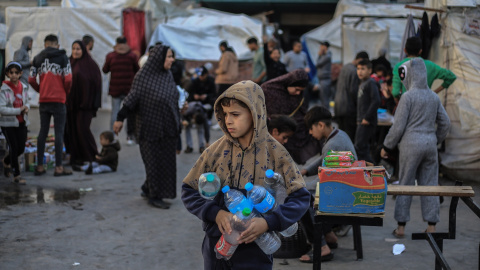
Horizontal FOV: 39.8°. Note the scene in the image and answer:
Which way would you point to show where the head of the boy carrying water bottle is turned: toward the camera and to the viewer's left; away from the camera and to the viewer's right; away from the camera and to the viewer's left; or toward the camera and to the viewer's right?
toward the camera and to the viewer's left

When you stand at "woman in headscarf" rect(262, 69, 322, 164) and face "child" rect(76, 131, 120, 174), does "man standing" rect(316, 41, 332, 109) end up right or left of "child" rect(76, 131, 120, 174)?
right

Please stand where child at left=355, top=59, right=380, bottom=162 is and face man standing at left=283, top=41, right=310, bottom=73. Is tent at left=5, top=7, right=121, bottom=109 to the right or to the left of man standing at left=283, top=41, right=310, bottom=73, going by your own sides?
left

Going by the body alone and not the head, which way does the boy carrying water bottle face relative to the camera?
toward the camera

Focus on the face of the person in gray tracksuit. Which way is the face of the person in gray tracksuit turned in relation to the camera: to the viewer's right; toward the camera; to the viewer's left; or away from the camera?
away from the camera

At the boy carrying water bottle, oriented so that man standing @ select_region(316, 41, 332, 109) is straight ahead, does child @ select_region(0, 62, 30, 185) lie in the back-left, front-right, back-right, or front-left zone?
front-left

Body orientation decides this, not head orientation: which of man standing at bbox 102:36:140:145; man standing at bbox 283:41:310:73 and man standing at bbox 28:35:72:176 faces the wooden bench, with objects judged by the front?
man standing at bbox 283:41:310:73

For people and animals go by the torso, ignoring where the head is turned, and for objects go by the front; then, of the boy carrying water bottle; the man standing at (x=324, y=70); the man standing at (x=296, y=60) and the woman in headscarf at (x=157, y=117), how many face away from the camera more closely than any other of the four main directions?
0

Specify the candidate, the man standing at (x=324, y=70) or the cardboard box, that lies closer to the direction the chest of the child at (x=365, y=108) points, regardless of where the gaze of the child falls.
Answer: the cardboard box
